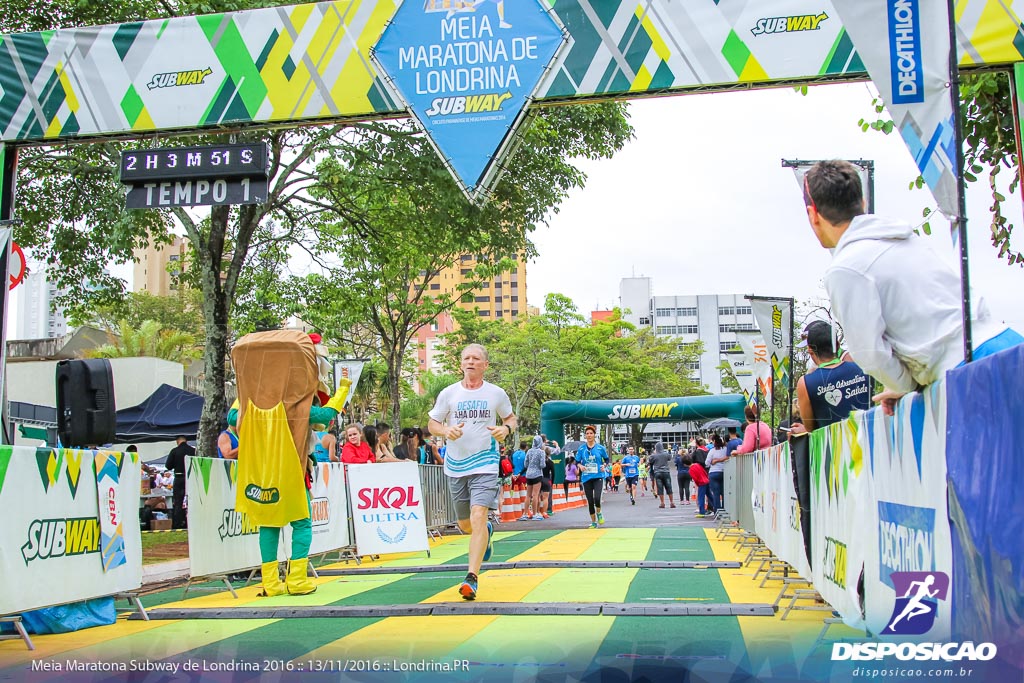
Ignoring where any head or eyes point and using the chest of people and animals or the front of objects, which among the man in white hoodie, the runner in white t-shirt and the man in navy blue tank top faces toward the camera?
the runner in white t-shirt

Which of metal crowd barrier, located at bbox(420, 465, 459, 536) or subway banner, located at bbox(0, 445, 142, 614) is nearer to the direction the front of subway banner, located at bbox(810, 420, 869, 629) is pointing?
the subway banner

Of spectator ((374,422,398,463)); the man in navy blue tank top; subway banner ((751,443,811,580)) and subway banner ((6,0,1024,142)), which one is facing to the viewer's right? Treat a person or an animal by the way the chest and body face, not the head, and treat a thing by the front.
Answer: the spectator

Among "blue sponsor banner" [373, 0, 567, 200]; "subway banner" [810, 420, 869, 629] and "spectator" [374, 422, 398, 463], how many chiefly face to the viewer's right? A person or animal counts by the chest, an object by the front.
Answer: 1

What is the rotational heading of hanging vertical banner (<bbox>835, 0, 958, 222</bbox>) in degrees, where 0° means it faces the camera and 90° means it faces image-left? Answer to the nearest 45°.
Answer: approximately 0°

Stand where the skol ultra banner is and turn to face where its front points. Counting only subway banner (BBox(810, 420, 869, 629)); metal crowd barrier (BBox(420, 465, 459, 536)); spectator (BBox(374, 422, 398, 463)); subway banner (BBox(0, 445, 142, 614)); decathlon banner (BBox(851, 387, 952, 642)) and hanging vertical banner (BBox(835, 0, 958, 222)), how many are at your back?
2

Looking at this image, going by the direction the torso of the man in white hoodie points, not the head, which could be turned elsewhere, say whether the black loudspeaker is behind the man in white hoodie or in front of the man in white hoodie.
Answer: in front
